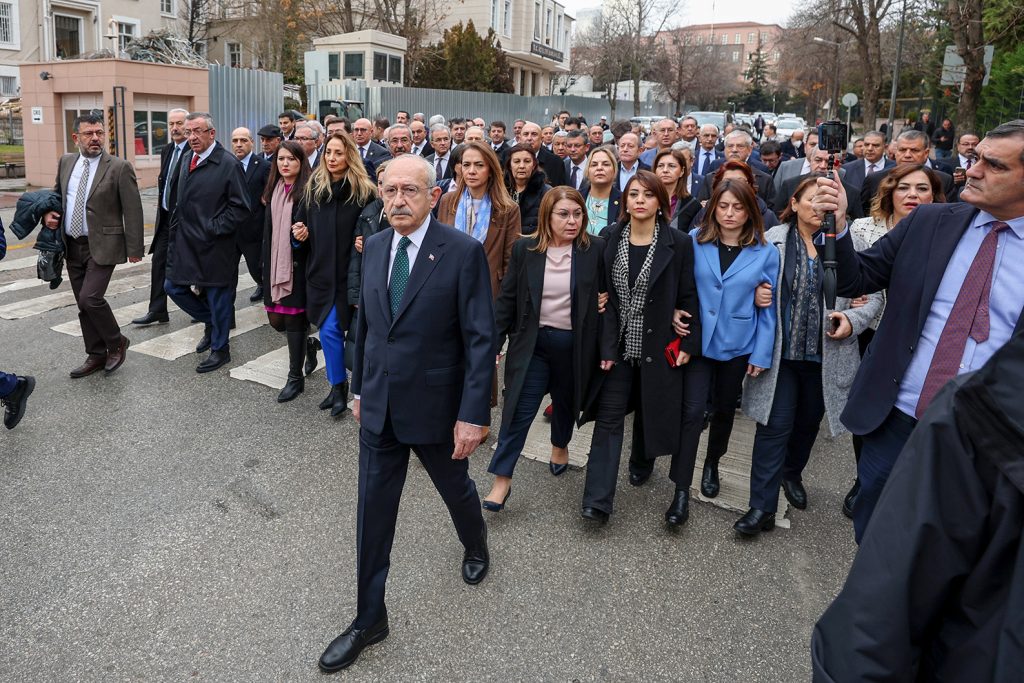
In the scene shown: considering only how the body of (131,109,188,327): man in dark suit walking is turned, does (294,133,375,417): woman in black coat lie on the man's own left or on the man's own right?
on the man's own left

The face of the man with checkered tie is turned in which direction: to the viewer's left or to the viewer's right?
to the viewer's right

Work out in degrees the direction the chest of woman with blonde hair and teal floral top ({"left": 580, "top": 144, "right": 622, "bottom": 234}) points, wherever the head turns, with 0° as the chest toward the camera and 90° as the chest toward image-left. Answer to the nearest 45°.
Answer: approximately 0°

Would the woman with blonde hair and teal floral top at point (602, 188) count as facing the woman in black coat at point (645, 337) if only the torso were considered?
yes

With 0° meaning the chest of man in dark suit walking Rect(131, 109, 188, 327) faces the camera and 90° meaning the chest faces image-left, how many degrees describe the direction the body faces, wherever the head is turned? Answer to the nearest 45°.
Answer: approximately 45°

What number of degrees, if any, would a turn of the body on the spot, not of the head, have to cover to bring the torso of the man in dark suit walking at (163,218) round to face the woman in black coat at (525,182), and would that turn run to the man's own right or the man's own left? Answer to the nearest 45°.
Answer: approximately 90° to the man's own left

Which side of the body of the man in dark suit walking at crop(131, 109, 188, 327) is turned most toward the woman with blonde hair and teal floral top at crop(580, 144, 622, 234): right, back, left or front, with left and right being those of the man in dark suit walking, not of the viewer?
left

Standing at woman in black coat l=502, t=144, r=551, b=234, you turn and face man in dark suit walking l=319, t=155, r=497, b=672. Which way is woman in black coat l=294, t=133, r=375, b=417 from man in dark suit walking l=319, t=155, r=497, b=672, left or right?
right

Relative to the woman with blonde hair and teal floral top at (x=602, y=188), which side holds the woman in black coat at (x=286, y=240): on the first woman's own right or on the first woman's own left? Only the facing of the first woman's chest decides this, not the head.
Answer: on the first woman's own right

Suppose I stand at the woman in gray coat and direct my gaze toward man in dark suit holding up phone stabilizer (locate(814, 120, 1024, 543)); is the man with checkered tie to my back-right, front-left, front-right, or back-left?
back-right

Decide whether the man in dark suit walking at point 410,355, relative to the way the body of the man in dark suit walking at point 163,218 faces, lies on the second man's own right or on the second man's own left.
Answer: on the second man's own left
